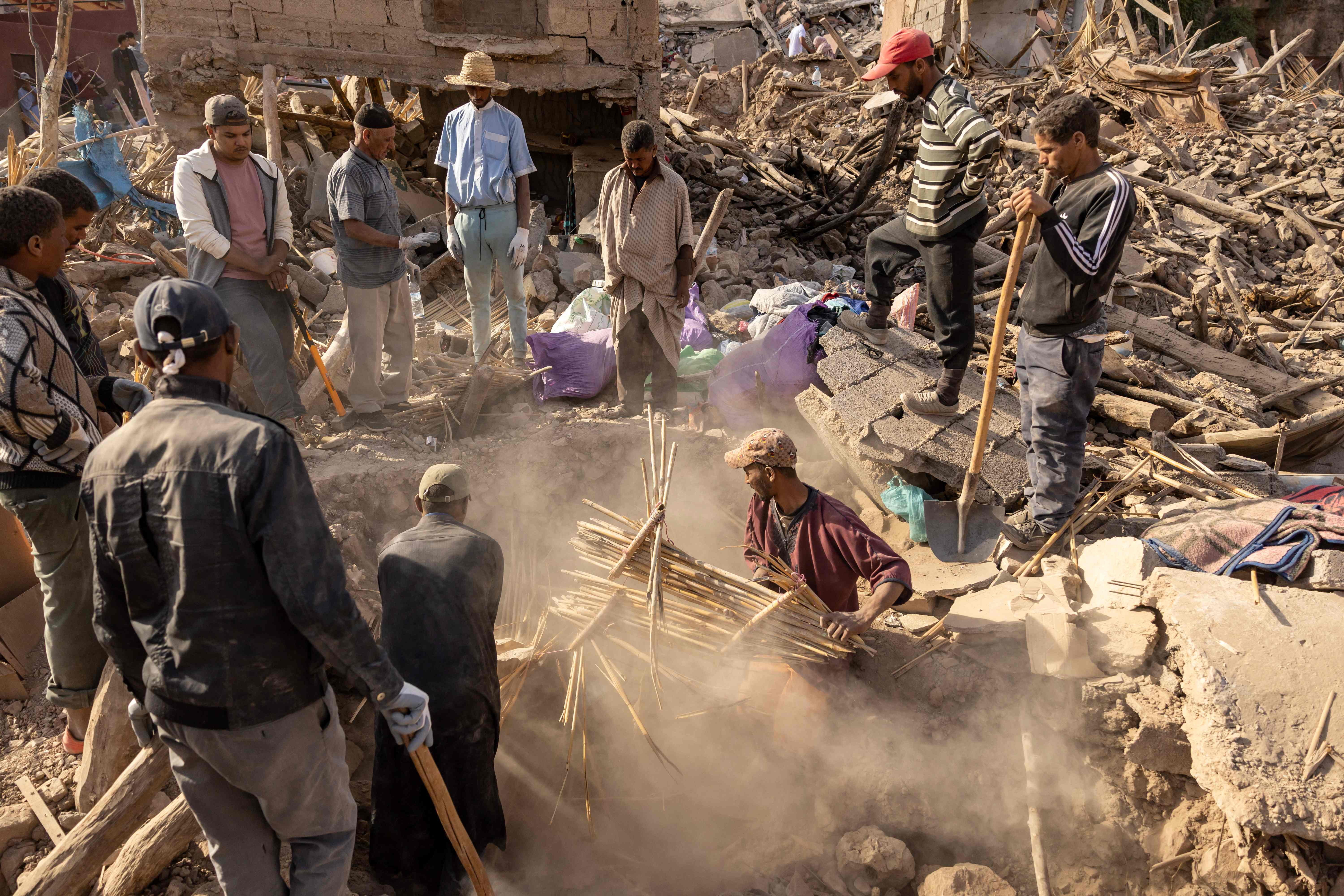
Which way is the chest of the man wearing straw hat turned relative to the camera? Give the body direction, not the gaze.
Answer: toward the camera

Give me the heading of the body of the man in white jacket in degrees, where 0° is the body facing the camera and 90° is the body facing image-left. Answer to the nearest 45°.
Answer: approximately 315°

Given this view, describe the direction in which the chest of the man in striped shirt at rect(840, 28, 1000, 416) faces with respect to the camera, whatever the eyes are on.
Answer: to the viewer's left

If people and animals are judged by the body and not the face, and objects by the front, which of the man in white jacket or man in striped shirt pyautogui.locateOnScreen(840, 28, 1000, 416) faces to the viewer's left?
the man in striped shirt

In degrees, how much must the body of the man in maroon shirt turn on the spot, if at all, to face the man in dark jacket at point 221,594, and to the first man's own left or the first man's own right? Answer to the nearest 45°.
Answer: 0° — they already face them

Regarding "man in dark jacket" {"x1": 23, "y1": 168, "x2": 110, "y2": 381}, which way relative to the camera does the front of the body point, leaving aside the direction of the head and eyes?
to the viewer's right

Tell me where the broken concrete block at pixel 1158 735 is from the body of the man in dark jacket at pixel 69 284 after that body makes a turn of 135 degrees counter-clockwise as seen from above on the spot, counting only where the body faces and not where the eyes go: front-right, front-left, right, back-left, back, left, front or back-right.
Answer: back

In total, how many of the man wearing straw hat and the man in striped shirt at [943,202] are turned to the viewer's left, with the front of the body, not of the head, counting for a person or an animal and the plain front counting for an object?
1

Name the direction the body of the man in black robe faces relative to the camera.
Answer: away from the camera

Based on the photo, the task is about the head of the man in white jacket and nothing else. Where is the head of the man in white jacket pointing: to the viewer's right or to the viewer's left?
to the viewer's right

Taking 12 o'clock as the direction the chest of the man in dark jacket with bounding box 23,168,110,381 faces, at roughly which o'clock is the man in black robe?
The man in black robe is roughly at 2 o'clock from the man in dark jacket.

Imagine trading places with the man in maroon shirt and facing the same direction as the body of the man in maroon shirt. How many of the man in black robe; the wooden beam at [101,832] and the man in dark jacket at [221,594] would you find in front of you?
3

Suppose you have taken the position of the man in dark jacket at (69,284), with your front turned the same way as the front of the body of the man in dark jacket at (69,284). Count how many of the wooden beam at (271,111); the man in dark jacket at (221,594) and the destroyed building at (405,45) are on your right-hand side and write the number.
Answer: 1

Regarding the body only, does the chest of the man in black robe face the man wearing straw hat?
yes
